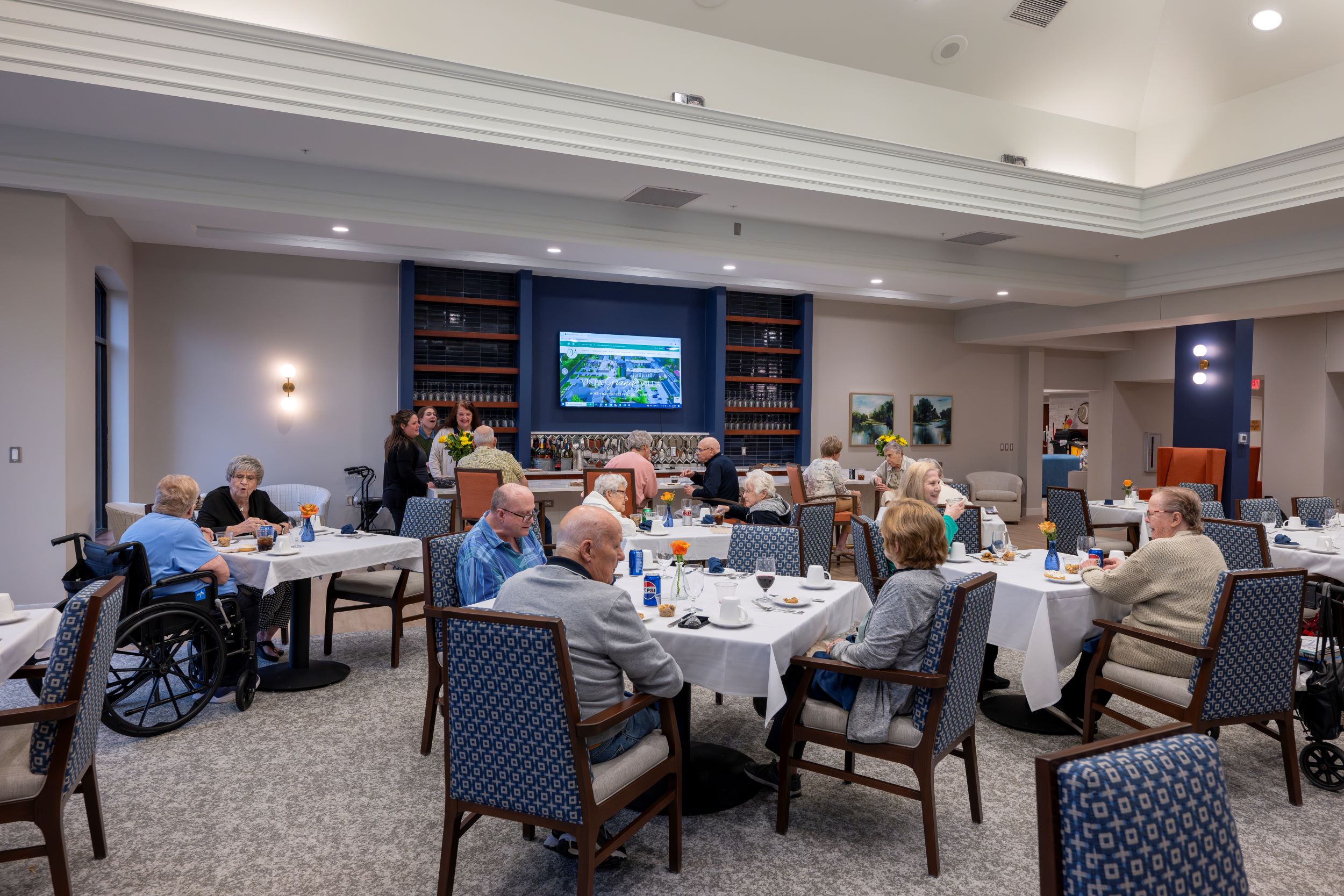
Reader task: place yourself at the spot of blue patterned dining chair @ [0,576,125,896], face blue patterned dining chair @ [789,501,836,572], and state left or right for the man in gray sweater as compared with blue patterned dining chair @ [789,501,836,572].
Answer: right

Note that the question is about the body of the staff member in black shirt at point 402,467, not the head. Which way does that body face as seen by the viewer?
to the viewer's right

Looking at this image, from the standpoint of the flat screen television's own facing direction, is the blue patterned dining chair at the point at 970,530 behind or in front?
in front

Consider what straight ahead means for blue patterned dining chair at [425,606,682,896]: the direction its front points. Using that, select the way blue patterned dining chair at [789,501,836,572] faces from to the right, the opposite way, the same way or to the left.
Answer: to the left

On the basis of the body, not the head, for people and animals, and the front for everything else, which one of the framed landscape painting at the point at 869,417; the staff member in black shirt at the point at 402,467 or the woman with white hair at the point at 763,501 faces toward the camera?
the framed landscape painting

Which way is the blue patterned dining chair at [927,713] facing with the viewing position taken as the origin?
facing away from the viewer and to the left of the viewer

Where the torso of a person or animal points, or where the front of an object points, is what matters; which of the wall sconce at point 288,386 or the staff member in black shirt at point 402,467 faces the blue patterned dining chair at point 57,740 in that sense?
the wall sconce

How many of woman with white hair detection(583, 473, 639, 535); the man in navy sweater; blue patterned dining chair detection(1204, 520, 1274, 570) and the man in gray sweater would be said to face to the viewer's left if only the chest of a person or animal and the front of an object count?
1

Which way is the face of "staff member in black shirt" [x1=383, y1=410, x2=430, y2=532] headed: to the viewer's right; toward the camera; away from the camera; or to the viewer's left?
to the viewer's right

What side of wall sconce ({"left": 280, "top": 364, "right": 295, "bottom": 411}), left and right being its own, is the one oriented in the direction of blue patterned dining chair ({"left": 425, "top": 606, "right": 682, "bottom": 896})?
front

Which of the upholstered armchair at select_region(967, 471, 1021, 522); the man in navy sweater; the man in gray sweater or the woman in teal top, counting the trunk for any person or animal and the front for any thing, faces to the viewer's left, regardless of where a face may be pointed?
the man in navy sweater

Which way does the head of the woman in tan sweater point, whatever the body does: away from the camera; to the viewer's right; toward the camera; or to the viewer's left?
to the viewer's left

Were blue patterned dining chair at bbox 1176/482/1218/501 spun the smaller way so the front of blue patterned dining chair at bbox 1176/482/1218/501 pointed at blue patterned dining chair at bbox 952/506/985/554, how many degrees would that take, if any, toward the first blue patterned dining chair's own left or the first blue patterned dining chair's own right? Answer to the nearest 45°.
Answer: approximately 45° to the first blue patterned dining chair's own left

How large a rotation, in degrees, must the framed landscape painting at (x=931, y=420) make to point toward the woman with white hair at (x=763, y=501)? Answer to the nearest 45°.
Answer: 0° — it already faces them

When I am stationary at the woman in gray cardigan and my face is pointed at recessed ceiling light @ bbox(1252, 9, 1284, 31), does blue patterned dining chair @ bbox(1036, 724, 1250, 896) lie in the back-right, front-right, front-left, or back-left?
back-right
